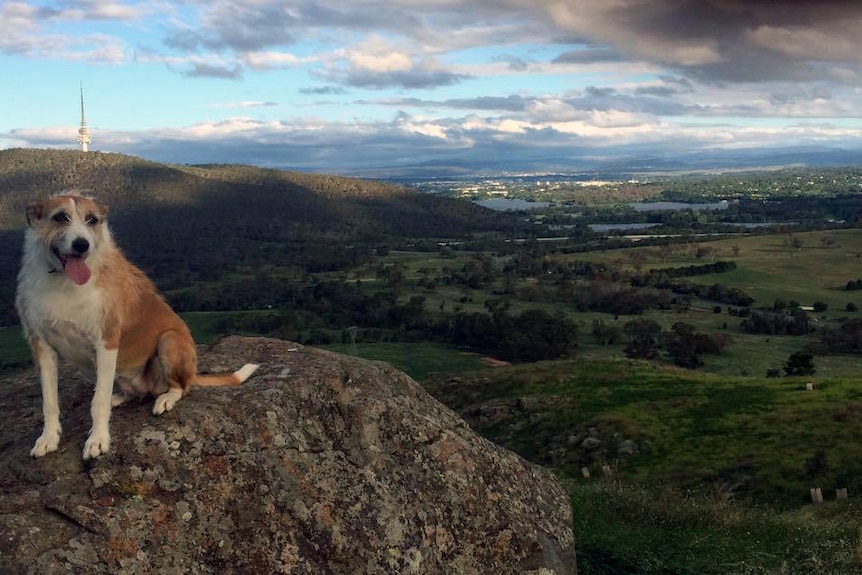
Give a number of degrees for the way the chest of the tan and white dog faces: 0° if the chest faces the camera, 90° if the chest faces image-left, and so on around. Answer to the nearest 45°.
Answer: approximately 45°
